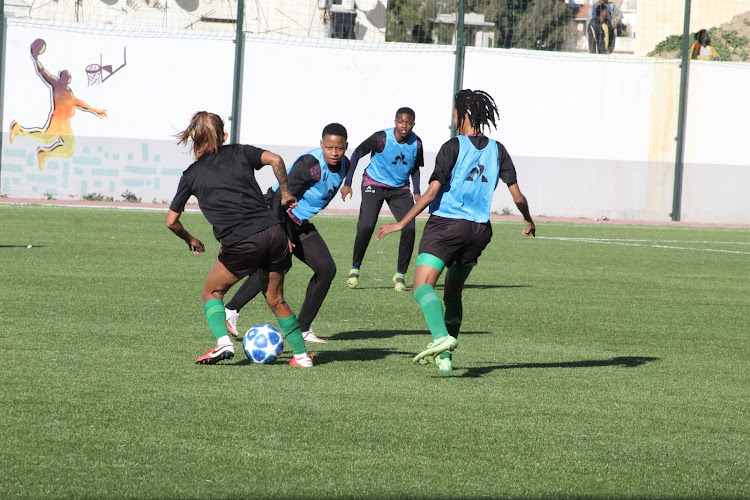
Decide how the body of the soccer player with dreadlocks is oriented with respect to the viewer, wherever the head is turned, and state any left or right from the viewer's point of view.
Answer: facing away from the viewer and to the left of the viewer

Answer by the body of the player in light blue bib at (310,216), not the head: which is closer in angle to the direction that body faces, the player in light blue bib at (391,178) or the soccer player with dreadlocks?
the soccer player with dreadlocks

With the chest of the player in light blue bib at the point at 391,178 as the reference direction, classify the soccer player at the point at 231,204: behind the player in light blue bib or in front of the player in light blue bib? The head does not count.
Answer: in front

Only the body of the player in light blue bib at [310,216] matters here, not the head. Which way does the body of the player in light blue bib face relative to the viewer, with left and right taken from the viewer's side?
facing the viewer and to the right of the viewer

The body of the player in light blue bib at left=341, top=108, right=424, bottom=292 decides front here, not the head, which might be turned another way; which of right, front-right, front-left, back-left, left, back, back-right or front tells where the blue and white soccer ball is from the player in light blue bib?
front

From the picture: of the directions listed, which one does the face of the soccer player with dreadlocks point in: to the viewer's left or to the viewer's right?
to the viewer's left

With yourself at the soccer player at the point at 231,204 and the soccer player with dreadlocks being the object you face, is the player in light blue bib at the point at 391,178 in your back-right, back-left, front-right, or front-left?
front-left

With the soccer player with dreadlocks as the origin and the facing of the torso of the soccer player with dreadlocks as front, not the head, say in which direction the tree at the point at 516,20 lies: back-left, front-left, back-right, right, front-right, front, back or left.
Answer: front-right

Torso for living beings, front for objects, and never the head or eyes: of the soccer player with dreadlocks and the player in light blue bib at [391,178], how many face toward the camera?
1

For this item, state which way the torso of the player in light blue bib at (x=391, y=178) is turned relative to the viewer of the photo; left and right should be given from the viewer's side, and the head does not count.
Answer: facing the viewer

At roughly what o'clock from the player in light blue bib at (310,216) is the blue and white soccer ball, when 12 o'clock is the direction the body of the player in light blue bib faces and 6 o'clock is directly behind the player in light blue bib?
The blue and white soccer ball is roughly at 2 o'clock from the player in light blue bib.

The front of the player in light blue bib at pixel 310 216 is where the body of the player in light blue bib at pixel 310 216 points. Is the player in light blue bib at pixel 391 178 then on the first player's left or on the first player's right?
on the first player's left

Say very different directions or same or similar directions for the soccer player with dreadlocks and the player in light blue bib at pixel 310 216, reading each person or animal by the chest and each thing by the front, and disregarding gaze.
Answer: very different directions
